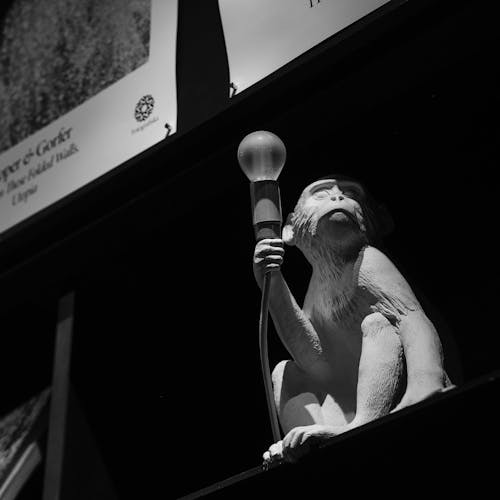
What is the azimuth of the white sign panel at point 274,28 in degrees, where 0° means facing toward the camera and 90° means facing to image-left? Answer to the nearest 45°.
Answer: approximately 45°

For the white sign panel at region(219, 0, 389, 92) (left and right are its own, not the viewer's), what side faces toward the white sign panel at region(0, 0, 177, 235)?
right

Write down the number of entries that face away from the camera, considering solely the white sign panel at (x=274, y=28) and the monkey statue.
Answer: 0

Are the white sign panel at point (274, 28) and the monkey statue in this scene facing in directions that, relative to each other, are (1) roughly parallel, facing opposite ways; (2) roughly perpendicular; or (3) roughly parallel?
roughly parallel
